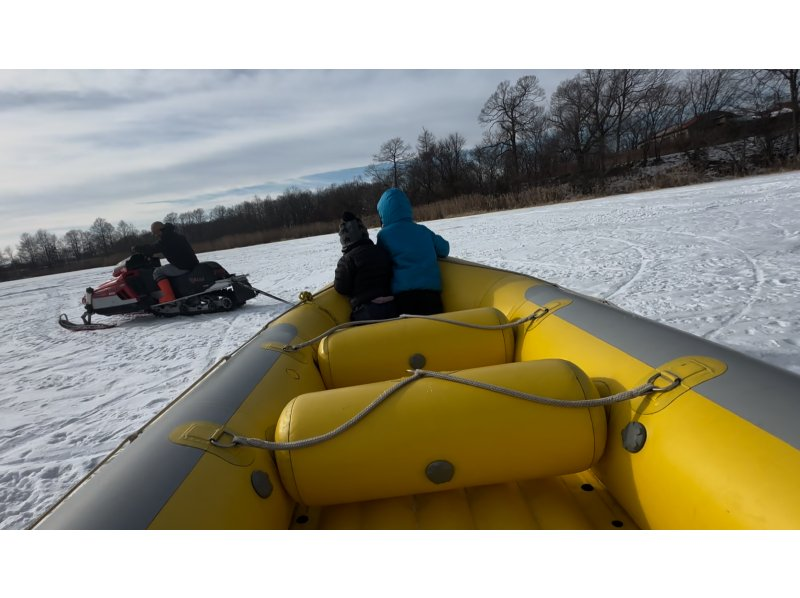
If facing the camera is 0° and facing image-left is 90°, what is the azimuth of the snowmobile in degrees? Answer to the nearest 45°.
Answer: approximately 90°

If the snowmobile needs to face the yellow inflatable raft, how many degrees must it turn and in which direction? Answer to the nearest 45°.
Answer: approximately 90° to its left

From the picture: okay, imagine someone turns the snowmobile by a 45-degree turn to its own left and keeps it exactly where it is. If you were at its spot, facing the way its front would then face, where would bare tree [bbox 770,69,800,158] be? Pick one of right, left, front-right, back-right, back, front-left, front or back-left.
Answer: back-left

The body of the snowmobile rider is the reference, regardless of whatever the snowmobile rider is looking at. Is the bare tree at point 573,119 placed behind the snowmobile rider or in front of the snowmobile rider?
behind

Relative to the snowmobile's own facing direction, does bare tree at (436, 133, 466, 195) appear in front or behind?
behind

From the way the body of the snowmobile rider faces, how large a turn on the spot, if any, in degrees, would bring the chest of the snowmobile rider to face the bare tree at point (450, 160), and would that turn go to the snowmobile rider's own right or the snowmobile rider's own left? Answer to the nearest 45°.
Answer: approximately 135° to the snowmobile rider's own right

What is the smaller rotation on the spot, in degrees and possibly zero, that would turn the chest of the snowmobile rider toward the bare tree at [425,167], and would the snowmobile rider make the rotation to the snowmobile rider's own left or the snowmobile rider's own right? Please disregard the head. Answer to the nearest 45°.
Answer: approximately 135° to the snowmobile rider's own right

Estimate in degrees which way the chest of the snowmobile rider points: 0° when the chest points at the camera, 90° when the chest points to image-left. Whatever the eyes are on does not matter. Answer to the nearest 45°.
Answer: approximately 90°
